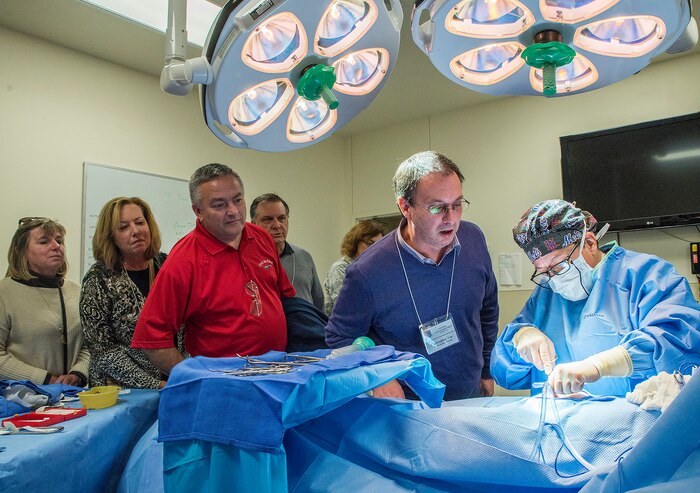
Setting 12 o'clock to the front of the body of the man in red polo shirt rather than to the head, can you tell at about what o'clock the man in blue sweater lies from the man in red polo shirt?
The man in blue sweater is roughly at 11 o'clock from the man in red polo shirt.

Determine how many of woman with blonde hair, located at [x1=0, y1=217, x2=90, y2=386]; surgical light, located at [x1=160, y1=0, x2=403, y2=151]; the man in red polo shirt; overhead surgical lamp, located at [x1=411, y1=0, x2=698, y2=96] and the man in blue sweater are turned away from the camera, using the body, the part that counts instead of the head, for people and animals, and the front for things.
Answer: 0

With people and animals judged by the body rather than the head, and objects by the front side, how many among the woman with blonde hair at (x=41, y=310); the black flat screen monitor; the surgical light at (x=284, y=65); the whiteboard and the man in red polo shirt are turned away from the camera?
0

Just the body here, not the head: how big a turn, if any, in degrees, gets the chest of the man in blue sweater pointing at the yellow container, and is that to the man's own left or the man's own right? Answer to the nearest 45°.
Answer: approximately 135° to the man's own right

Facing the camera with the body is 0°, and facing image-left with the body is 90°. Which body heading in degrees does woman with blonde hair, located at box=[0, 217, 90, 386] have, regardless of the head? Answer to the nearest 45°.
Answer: approximately 315°

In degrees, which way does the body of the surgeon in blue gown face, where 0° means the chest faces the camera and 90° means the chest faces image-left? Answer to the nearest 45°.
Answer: approximately 45°

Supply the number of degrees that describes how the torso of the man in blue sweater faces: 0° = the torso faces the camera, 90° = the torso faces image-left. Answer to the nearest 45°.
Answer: approximately 315°

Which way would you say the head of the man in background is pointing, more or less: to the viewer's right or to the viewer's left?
to the viewer's right

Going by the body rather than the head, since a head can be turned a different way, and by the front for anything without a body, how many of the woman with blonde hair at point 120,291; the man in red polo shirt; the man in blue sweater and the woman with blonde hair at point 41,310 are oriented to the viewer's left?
0

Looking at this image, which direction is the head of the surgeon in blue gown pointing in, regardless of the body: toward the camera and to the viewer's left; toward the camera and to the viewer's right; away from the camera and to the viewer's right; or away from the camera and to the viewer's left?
toward the camera and to the viewer's left

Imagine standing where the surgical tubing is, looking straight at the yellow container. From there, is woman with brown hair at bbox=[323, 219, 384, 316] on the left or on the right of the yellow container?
right

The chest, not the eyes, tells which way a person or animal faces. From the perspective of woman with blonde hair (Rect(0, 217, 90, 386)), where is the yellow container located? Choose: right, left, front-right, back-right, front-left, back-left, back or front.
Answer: front-right

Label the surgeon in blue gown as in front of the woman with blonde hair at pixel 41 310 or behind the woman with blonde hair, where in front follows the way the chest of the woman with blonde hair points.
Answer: in front

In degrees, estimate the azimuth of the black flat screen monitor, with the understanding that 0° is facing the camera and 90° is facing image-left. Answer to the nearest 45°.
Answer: approximately 45°

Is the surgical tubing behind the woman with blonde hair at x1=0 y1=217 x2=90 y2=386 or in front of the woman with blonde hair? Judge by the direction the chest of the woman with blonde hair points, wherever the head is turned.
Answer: in front

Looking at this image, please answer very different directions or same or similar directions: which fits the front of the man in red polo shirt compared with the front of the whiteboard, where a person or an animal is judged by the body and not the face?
same or similar directions
